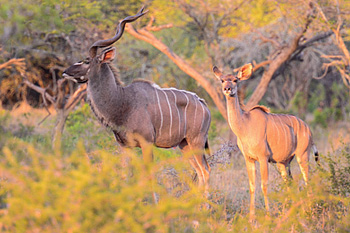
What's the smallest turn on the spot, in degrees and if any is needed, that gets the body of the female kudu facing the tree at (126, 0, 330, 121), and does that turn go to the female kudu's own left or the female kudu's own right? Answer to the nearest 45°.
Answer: approximately 135° to the female kudu's own right

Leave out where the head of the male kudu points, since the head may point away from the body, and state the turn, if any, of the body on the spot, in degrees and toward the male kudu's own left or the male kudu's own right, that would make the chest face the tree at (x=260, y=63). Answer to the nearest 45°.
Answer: approximately 135° to the male kudu's own right

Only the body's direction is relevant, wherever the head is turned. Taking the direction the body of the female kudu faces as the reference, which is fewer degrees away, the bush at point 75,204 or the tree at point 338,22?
the bush

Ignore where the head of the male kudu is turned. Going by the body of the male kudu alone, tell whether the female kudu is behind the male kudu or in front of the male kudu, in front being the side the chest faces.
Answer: behind

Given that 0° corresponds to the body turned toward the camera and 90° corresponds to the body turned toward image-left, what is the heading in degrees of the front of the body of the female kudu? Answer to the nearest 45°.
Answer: approximately 45°

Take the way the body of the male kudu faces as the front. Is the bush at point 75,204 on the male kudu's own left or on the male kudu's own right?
on the male kudu's own left

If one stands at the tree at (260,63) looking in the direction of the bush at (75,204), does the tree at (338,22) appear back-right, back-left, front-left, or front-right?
back-left

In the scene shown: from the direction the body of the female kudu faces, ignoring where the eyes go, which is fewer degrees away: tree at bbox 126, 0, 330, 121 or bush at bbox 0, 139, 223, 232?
the bush

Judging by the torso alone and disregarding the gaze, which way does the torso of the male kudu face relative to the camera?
to the viewer's left

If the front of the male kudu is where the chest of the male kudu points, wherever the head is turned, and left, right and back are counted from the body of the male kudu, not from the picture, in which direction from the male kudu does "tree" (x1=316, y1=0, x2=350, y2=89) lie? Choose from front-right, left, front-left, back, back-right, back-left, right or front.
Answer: back-right
